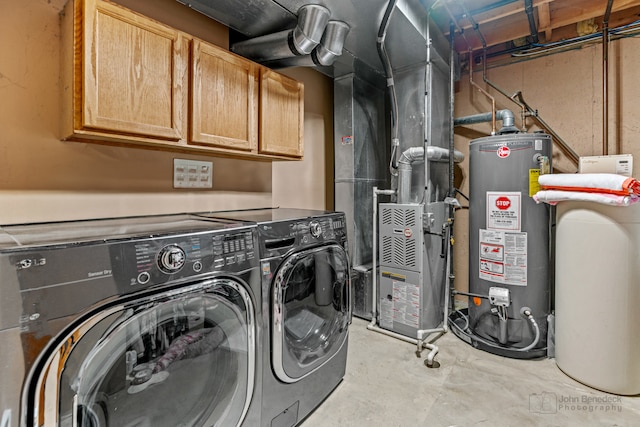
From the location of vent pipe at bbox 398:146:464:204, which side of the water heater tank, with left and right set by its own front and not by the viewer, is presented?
right

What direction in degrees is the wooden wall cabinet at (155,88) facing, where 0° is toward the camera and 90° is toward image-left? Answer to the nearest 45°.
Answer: approximately 315°

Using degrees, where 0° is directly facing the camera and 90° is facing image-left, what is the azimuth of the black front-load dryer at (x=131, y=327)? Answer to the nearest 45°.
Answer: approximately 315°

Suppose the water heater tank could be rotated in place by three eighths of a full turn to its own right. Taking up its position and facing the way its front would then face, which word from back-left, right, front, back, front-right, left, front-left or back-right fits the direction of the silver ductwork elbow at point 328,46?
left

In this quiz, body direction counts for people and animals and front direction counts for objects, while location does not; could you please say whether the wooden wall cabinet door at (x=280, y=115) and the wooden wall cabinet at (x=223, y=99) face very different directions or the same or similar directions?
same or similar directions

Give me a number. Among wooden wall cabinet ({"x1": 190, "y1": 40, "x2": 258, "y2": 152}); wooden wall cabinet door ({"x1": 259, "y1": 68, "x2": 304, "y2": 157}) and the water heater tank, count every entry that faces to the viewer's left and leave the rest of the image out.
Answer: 0

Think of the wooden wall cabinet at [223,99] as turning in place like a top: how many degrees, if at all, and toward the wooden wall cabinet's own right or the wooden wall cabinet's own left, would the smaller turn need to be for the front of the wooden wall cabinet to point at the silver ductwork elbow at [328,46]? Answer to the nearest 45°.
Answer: approximately 45° to the wooden wall cabinet's own left

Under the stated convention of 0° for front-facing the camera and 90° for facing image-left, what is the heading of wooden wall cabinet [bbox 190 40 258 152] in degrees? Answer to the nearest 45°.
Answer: approximately 315°

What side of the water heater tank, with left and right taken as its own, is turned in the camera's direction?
front
